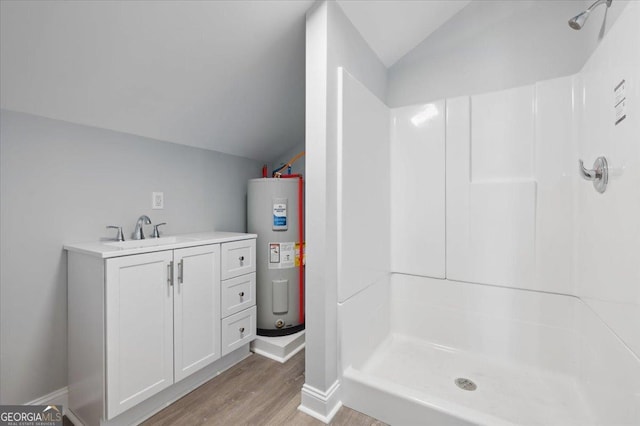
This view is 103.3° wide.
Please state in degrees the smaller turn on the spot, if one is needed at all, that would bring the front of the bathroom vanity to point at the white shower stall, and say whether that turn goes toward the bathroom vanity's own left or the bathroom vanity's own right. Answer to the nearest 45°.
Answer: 0° — it already faces it

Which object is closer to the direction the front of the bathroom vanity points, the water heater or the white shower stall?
the white shower stall

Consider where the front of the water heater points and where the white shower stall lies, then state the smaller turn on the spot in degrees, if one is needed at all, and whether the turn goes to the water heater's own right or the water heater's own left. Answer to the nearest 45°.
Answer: approximately 45° to the water heater's own left

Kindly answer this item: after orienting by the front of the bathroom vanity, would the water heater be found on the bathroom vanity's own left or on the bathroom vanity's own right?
on the bathroom vanity's own left

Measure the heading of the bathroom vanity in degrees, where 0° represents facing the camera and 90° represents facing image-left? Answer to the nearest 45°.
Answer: approximately 315°

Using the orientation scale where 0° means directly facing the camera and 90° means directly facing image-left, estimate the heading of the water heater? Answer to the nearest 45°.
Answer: approximately 0°
